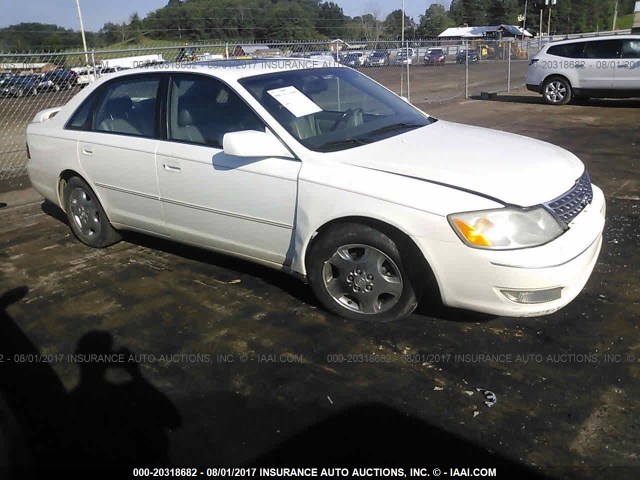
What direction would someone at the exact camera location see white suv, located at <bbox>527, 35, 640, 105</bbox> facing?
facing to the right of the viewer

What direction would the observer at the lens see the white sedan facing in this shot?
facing the viewer and to the right of the viewer

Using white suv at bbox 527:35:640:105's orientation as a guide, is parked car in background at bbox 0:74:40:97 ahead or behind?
behind

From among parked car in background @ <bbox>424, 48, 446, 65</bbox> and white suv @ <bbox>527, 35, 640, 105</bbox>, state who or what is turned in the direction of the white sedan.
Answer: the parked car in background

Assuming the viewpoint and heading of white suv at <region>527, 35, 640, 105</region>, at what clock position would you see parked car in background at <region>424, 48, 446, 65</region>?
The parked car in background is roughly at 8 o'clock from the white suv.

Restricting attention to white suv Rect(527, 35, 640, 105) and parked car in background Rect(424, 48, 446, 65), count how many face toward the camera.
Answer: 1

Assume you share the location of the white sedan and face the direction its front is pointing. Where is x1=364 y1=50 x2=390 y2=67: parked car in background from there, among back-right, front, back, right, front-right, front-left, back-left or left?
back-left

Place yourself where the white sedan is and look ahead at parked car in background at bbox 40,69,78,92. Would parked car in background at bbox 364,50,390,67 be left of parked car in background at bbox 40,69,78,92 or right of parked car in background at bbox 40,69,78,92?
right
